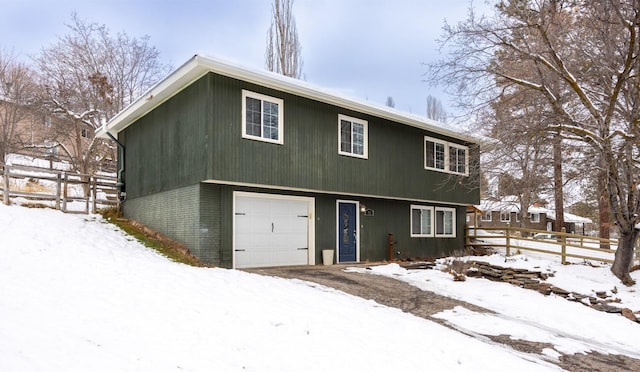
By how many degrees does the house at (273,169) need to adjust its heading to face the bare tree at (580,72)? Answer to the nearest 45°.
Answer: approximately 45° to its left

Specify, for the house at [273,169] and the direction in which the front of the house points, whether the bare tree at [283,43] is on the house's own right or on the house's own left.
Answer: on the house's own left

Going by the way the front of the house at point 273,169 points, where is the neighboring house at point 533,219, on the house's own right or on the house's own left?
on the house's own left

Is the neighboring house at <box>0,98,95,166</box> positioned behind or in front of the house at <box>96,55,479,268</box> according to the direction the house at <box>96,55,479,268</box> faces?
behind

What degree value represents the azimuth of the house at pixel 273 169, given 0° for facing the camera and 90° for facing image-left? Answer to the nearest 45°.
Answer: approximately 315°

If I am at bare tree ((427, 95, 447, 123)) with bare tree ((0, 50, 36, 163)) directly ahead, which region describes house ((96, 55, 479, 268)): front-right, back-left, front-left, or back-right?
front-left

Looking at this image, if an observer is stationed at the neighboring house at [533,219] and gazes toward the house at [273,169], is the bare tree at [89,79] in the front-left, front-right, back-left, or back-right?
front-right

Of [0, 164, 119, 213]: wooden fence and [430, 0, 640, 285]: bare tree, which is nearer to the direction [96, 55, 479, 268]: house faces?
the bare tree

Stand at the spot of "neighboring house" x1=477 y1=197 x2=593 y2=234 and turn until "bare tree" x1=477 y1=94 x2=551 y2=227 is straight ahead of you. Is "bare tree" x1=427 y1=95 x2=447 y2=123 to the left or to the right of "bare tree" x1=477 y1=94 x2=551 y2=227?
right

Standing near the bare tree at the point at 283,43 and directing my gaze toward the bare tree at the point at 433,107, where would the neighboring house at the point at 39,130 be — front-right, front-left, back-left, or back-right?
back-left
